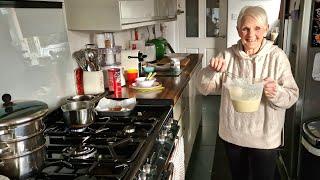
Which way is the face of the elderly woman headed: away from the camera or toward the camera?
toward the camera

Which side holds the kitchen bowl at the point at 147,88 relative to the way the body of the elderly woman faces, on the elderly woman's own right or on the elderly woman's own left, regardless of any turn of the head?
on the elderly woman's own right

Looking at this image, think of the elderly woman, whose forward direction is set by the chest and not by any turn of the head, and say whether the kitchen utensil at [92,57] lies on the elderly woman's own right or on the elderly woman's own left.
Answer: on the elderly woman's own right

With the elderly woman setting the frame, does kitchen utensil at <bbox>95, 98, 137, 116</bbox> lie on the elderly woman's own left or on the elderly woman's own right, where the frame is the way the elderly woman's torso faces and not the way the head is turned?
on the elderly woman's own right

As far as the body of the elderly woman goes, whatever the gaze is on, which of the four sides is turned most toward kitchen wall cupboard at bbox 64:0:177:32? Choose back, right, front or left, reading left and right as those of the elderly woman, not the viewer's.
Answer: right

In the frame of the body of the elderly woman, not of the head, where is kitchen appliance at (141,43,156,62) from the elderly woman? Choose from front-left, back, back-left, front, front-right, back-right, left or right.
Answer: back-right

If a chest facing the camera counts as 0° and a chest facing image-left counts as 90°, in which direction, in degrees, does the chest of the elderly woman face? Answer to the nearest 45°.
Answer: approximately 0°

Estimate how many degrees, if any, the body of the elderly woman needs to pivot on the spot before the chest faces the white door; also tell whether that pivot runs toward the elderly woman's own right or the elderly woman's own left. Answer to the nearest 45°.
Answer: approximately 180°

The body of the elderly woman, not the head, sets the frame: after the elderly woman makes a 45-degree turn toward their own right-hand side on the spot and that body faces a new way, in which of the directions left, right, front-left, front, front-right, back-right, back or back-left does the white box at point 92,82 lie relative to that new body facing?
front-right

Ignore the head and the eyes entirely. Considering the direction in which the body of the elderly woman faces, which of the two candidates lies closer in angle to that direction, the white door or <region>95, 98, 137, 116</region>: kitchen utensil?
the kitchen utensil

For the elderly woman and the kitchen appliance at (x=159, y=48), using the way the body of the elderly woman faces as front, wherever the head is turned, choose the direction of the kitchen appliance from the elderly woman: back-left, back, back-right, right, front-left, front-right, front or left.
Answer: back-right

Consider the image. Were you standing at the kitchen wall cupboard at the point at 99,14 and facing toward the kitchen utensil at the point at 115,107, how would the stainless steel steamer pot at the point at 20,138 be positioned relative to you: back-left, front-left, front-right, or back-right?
front-right
